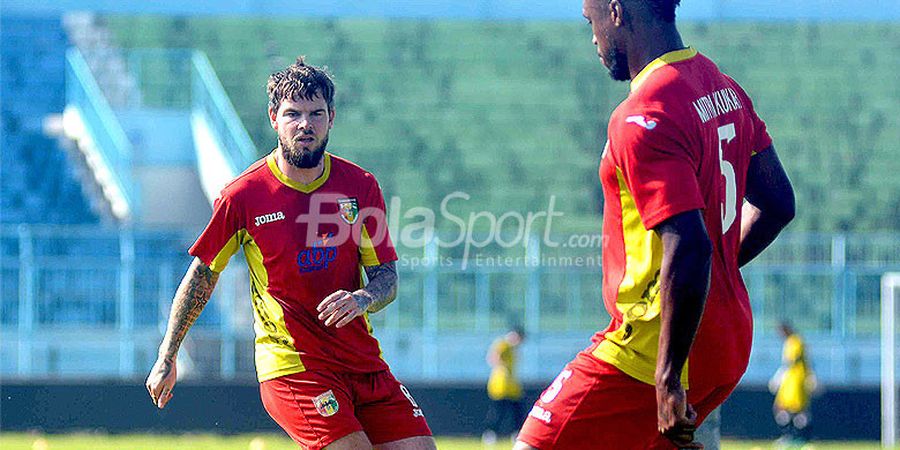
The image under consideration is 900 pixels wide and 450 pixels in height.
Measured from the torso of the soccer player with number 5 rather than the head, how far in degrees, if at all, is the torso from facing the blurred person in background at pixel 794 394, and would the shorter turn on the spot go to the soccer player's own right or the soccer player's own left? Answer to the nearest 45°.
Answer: approximately 45° to the soccer player's own right

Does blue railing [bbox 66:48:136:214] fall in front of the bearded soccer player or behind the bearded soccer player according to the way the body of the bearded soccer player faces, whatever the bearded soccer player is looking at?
behind

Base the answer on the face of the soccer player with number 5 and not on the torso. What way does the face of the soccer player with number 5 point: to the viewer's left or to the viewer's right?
to the viewer's left

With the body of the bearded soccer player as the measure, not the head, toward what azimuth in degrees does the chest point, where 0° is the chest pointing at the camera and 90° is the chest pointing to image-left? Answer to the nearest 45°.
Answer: approximately 0°

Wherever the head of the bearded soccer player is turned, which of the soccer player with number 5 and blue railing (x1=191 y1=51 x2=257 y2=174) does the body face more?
the soccer player with number 5

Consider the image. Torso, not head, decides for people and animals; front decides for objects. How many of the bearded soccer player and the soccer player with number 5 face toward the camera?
1

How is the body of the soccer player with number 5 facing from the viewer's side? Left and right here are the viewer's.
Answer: facing away from the viewer and to the left of the viewer
